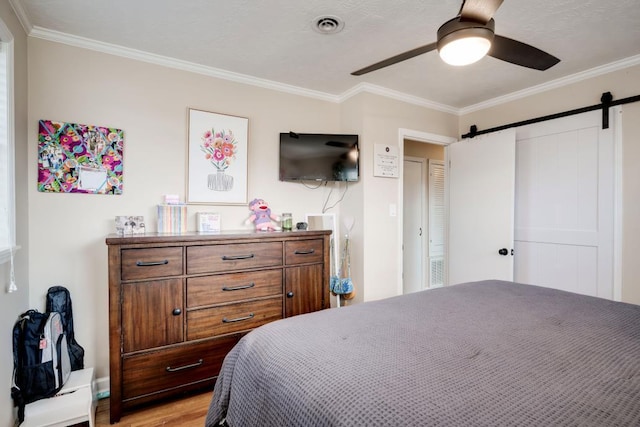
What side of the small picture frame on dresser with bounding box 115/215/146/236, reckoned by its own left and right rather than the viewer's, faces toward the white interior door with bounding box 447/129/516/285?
left

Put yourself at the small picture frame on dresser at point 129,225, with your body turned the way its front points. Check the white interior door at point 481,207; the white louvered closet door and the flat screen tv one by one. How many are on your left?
3

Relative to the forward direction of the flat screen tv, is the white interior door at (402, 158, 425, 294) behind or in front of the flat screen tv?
behind

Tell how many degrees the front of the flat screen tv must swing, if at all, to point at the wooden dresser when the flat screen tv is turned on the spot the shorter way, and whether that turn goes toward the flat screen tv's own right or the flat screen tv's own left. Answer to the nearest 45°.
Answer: approximately 45° to the flat screen tv's own right

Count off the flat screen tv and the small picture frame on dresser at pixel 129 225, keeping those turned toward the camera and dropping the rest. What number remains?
2

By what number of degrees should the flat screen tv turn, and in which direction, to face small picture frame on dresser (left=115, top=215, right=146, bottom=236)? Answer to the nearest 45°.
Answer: approximately 45° to its right

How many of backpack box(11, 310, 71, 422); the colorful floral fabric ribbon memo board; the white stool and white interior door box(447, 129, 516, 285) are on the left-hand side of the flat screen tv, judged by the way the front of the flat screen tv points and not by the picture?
1

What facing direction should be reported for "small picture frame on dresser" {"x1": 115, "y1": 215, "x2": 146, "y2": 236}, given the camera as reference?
facing the viewer

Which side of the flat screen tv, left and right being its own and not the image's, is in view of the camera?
front

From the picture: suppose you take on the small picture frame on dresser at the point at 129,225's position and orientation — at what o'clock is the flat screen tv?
The flat screen tv is roughly at 9 o'clock from the small picture frame on dresser.

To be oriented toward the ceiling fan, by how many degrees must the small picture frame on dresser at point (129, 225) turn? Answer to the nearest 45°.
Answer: approximately 45° to its left

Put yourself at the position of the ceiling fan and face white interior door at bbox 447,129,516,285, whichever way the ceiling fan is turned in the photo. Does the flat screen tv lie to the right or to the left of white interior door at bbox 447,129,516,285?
left

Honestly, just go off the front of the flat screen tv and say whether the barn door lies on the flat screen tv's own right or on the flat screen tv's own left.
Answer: on the flat screen tv's own left

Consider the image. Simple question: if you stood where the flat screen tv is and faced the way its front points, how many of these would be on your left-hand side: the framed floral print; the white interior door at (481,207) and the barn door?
2

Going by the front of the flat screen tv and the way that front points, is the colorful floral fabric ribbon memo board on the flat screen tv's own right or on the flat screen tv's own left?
on the flat screen tv's own right
